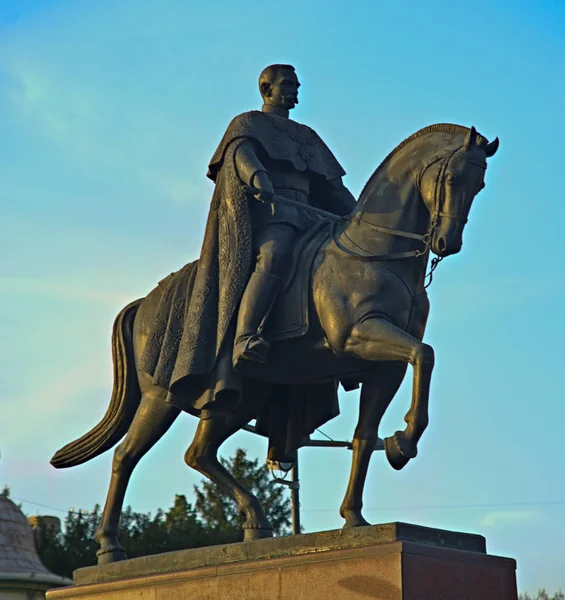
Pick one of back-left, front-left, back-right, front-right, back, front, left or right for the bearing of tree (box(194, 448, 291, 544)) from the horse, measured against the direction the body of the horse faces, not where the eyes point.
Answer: back-left

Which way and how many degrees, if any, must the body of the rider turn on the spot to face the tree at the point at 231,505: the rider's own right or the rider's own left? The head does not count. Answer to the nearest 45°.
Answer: approximately 135° to the rider's own left

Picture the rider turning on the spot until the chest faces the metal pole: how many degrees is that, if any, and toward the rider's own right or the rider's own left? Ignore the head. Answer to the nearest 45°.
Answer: approximately 135° to the rider's own left

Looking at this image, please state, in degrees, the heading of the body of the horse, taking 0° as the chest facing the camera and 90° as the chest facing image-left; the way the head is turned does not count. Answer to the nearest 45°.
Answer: approximately 315°

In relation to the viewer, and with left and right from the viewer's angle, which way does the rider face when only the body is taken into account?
facing the viewer and to the right of the viewer

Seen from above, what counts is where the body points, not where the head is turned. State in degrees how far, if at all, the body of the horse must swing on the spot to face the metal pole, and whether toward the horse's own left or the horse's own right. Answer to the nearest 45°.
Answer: approximately 135° to the horse's own left
